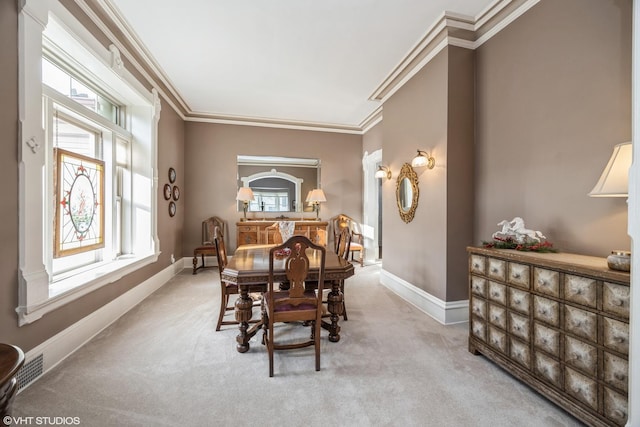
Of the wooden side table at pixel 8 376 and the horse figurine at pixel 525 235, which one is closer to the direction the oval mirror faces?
the wooden side table

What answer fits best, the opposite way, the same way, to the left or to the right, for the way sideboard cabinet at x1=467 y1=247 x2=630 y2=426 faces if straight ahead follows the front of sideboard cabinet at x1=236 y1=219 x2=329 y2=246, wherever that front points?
to the right

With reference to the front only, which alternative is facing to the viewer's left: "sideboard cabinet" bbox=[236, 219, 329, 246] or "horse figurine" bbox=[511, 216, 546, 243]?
the horse figurine

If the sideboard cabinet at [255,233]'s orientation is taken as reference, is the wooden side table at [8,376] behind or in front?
in front

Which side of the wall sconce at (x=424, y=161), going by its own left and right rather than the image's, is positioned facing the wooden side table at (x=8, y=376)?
front

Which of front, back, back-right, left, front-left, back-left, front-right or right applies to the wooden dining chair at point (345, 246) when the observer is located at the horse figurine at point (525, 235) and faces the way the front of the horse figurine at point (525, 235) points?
front

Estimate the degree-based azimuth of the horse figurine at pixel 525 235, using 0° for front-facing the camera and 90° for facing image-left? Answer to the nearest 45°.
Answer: approximately 90°

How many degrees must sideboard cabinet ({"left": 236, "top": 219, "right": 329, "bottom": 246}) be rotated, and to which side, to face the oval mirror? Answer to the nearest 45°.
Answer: approximately 45° to its left

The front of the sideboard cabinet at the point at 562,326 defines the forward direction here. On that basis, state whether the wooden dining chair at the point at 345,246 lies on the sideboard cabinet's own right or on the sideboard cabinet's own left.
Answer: on the sideboard cabinet's own right

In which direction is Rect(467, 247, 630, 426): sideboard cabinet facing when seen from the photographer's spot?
facing the viewer and to the left of the viewer

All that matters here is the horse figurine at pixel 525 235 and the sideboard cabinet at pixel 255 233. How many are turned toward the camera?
1

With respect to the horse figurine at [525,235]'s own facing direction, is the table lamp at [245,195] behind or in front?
in front

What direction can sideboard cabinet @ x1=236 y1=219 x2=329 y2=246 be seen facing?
toward the camera

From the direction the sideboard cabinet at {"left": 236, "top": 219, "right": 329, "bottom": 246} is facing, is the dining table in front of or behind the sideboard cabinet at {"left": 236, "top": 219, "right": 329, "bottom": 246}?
in front

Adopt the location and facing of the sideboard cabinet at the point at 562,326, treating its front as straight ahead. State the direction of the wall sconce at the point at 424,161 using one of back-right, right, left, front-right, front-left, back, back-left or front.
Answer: right
